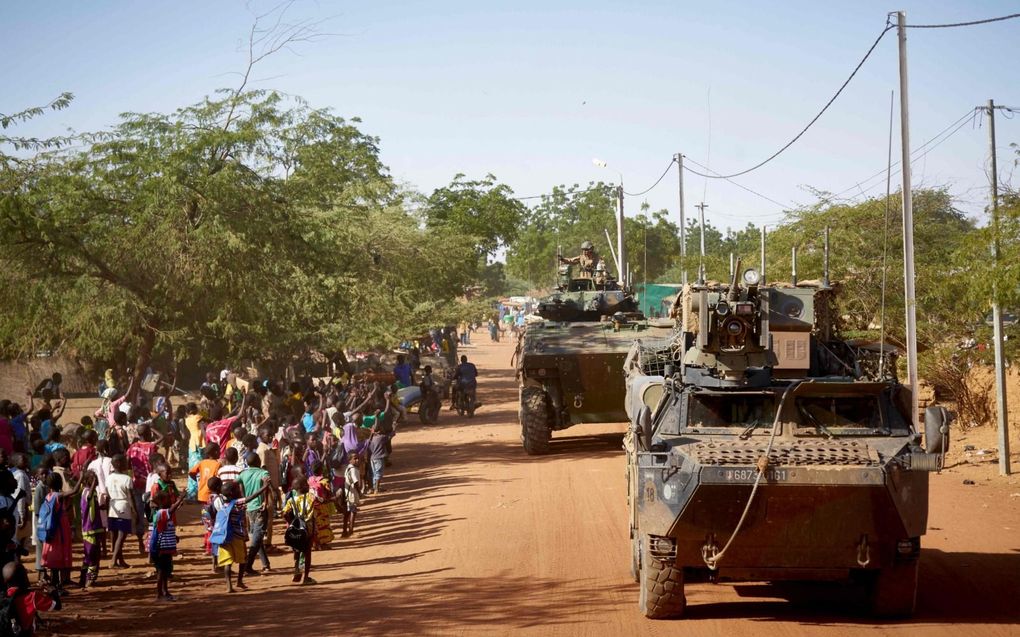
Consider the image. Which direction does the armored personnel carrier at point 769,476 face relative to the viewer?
toward the camera

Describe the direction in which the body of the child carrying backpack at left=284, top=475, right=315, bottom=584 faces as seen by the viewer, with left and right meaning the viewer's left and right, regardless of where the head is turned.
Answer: facing away from the viewer and to the right of the viewer

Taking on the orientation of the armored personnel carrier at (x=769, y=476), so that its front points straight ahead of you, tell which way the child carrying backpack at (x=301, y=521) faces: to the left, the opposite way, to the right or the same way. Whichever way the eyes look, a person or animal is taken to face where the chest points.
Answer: the opposite way

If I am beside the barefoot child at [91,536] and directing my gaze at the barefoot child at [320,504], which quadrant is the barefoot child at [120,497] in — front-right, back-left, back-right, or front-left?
front-left

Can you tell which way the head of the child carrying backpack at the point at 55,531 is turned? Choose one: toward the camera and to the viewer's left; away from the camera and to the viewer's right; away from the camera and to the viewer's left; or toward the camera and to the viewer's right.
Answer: away from the camera and to the viewer's right

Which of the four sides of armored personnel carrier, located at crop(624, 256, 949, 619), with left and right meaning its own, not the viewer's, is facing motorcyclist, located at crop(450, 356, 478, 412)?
back

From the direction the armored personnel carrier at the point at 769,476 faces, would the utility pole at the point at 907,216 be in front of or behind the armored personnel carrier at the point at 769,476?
behind

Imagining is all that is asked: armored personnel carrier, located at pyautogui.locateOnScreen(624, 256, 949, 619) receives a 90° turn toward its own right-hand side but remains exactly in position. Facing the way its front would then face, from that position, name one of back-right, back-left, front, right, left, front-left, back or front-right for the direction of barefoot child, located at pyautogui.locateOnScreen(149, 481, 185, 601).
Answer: front

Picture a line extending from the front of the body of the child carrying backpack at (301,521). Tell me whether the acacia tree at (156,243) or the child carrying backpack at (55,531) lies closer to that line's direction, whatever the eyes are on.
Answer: the acacia tree

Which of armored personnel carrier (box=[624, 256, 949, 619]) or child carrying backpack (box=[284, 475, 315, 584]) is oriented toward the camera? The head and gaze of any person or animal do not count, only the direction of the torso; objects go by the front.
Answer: the armored personnel carrier

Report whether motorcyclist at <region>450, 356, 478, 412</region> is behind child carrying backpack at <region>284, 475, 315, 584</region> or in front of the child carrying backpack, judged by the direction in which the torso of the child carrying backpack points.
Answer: in front

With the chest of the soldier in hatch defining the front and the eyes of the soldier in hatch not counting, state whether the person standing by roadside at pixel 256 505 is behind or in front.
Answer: in front

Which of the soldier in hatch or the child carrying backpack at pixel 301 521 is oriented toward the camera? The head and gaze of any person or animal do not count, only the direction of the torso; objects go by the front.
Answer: the soldier in hatch

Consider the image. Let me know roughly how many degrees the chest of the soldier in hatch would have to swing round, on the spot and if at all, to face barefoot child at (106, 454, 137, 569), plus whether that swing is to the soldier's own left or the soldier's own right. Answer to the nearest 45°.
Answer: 0° — they already face them

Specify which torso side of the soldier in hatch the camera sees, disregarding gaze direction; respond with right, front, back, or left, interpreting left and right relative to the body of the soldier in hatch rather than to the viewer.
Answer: front
